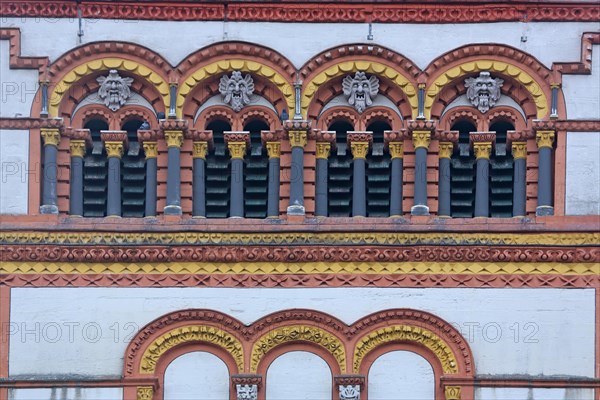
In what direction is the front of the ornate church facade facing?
toward the camera
